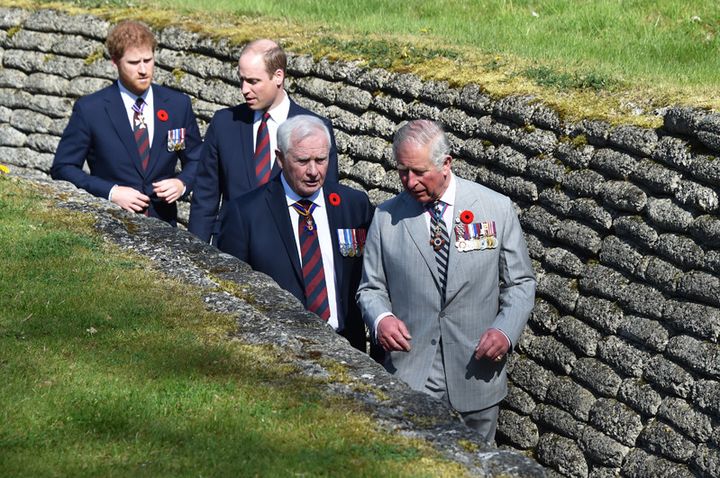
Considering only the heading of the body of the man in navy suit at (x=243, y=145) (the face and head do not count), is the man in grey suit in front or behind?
in front

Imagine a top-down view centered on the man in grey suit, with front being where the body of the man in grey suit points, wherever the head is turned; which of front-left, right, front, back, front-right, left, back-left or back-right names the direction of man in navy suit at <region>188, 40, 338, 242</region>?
back-right

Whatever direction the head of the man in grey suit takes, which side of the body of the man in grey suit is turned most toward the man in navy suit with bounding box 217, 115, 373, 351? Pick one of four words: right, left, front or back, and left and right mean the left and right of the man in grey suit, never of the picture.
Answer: right

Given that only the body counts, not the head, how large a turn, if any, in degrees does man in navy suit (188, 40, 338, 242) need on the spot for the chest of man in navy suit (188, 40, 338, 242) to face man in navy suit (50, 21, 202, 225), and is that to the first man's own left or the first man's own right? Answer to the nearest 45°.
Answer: approximately 135° to the first man's own right

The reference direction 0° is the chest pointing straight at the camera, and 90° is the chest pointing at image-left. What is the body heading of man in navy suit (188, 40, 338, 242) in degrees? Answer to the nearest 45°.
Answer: approximately 0°

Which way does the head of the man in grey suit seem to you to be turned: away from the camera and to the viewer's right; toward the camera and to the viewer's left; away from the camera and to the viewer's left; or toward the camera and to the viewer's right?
toward the camera and to the viewer's left

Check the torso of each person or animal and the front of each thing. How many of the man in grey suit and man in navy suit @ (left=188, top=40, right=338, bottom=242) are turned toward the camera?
2
